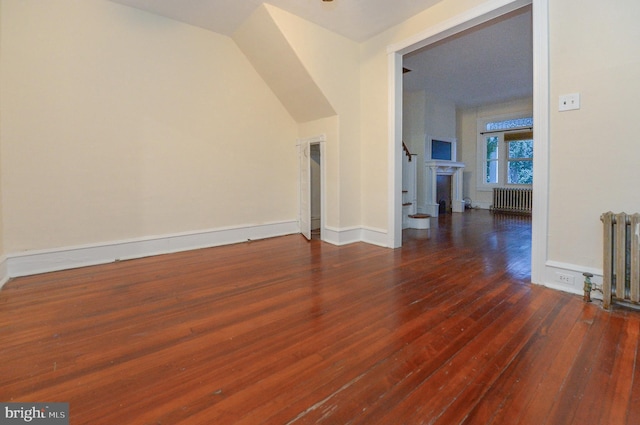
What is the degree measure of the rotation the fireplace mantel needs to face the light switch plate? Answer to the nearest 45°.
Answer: approximately 45° to its right

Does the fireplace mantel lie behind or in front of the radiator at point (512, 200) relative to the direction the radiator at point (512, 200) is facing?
in front

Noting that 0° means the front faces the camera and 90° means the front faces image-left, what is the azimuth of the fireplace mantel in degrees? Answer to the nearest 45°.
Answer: approximately 315°

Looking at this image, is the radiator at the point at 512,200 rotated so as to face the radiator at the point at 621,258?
yes

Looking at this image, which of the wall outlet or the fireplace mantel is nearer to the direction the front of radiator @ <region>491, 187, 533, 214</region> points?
the wall outlet

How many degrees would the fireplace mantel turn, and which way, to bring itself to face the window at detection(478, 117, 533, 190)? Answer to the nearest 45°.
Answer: approximately 90° to its left

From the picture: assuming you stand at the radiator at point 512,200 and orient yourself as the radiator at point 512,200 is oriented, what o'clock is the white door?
The white door is roughly at 1 o'clock from the radiator.

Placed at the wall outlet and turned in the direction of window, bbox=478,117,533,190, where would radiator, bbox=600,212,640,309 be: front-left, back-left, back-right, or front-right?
back-right

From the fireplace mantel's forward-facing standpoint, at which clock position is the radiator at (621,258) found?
The radiator is roughly at 1 o'clock from the fireplace mantel.

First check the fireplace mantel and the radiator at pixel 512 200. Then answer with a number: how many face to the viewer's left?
0

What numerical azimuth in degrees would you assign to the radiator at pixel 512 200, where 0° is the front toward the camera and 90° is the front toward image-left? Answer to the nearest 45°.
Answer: approximately 0°

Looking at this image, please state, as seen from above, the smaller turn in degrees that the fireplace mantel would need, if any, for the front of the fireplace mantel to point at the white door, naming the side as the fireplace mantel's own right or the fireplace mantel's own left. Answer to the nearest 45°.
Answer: approximately 90° to the fireplace mantel's own right
